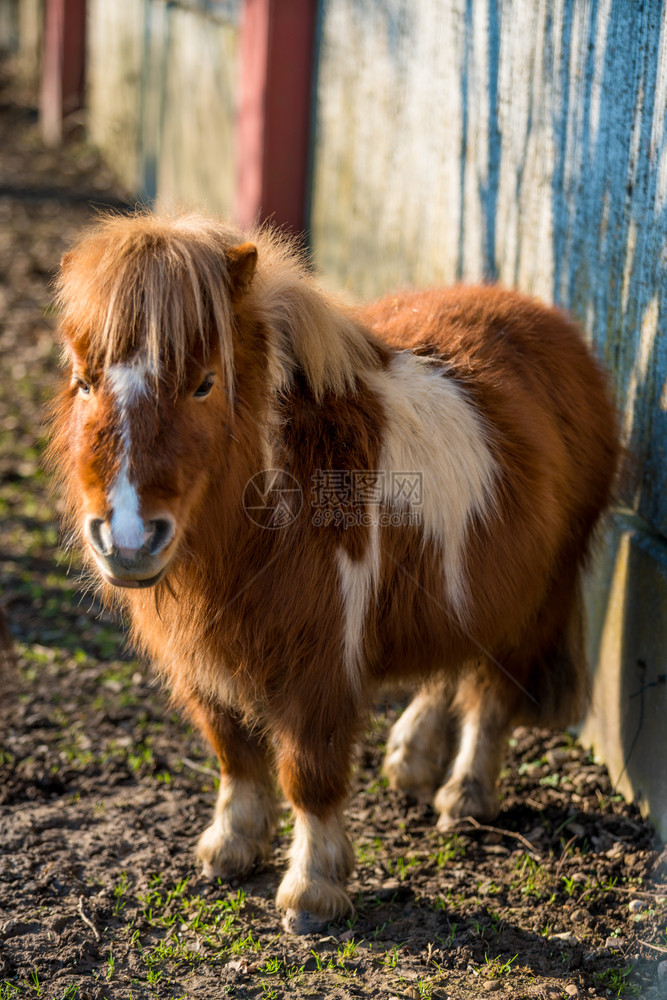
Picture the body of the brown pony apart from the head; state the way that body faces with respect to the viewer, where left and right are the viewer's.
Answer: facing the viewer and to the left of the viewer
